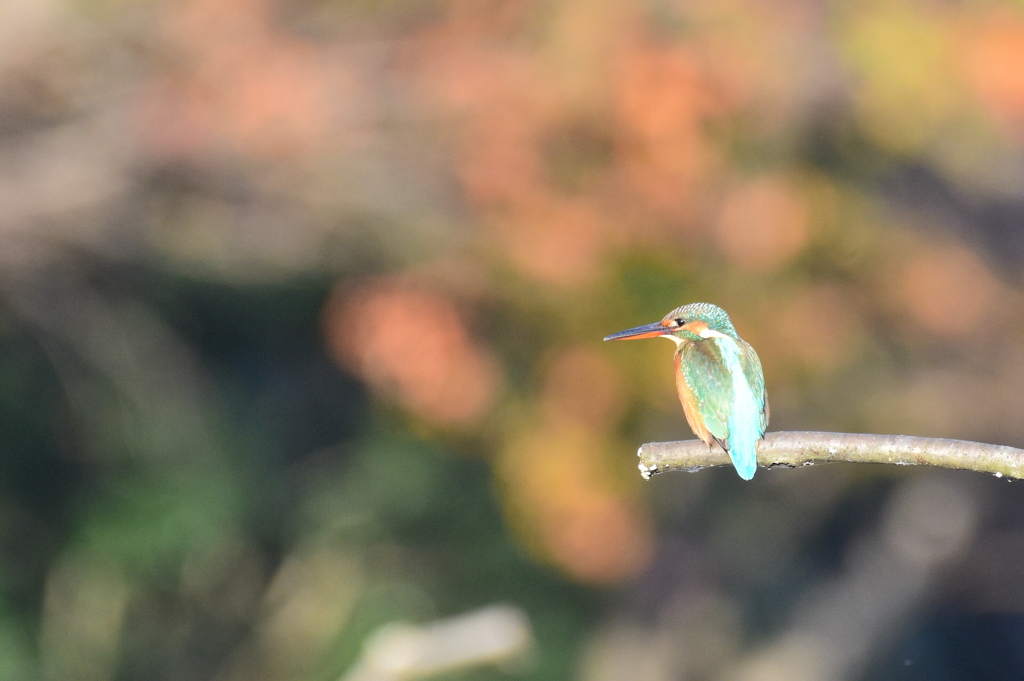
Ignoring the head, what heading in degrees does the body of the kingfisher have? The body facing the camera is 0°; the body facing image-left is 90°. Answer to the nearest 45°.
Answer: approximately 135°
